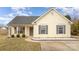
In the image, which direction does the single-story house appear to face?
toward the camera
